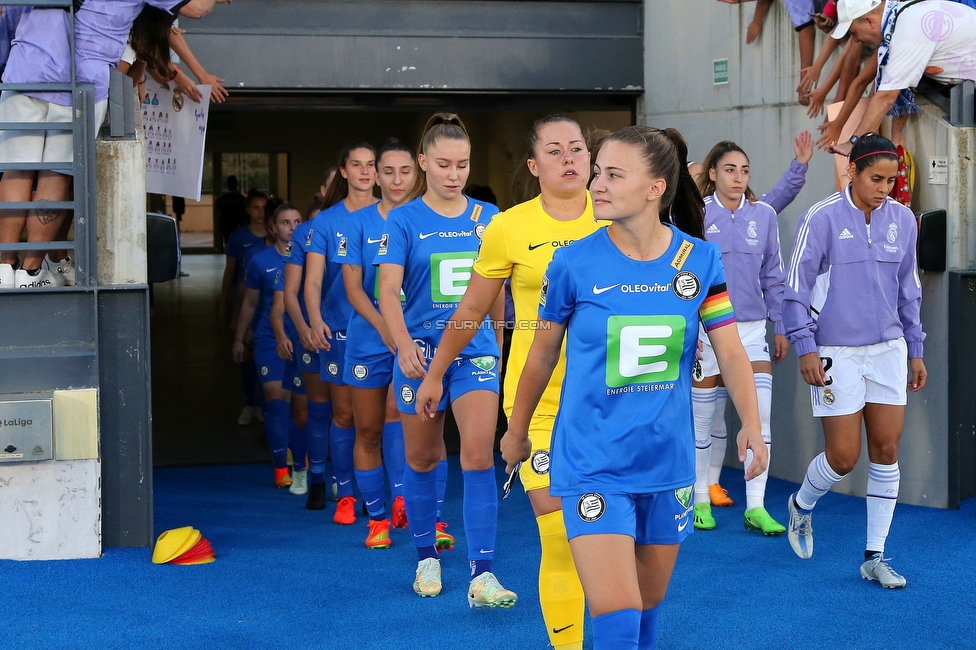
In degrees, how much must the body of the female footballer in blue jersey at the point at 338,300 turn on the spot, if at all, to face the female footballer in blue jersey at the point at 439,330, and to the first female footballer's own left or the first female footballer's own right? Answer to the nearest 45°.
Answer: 0° — they already face them

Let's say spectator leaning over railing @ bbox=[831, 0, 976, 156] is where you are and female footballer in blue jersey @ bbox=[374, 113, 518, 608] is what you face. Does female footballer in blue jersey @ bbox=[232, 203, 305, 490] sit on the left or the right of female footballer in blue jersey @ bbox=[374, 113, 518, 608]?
right

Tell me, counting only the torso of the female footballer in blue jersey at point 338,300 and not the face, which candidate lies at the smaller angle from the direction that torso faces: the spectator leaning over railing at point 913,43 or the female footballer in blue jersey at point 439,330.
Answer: the female footballer in blue jersey

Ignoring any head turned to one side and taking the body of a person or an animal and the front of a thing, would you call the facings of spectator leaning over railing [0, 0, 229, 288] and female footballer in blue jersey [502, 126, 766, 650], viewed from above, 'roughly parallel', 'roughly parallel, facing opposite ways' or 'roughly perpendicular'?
roughly perpendicular

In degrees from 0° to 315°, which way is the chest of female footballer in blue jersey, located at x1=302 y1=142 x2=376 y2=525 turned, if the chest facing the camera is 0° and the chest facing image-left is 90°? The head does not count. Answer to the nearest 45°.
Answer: approximately 0°

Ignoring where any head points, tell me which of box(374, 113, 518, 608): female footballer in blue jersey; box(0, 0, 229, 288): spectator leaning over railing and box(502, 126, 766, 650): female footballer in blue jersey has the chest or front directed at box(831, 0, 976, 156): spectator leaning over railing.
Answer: box(0, 0, 229, 288): spectator leaning over railing

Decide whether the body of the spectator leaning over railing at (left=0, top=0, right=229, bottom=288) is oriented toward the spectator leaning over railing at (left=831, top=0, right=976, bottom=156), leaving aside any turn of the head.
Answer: yes

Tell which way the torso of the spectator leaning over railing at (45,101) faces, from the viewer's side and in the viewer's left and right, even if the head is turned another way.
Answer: facing to the right of the viewer

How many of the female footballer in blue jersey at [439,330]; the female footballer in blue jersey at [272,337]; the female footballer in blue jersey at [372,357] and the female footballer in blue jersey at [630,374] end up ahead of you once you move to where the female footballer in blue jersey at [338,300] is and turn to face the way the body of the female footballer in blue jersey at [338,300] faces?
3

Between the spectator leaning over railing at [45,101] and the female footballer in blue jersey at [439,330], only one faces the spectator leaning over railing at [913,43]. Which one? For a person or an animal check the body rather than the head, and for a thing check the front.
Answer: the spectator leaning over railing at [45,101]
